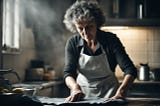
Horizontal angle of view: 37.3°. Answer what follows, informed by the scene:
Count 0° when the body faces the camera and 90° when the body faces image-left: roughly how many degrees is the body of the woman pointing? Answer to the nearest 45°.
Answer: approximately 0°

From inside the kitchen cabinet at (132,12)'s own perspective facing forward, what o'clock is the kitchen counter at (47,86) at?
The kitchen counter is roughly at 2 o'clock from the kitchen cabinet.

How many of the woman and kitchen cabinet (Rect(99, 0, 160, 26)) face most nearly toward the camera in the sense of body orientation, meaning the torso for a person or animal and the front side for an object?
2

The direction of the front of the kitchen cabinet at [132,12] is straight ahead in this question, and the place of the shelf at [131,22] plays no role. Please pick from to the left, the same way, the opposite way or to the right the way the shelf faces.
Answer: the same way

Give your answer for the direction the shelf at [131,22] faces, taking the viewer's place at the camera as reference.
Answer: facing the viewer

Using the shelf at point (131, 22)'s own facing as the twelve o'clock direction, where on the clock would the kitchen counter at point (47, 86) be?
The kitchen counter is roughly at 2 o'clock from the shelf.

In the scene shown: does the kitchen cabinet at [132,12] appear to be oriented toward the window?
no

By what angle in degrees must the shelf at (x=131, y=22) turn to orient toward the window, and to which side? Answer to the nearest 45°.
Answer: approximately 90° to its right

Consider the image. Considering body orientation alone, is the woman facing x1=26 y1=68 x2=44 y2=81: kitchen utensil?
no

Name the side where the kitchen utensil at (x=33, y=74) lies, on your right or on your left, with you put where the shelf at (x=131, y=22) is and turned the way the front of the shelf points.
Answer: on your right
